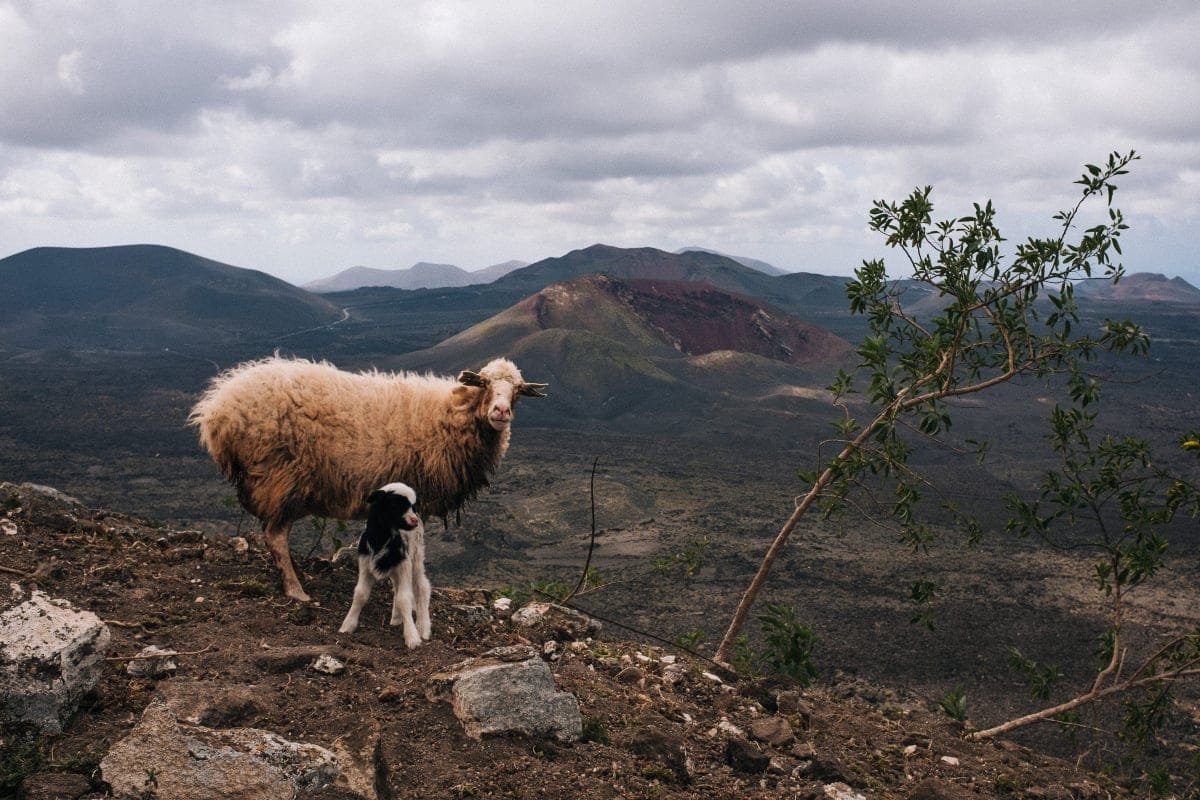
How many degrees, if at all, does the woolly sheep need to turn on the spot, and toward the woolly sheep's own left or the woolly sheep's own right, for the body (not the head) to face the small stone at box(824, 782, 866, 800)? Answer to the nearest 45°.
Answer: approximately 45° to the woolly sheep's own right

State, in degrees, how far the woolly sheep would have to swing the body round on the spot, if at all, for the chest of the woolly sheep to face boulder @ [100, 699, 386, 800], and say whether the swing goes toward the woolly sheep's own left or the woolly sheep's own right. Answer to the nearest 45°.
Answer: approximately 90° to the woolly sheep's own right

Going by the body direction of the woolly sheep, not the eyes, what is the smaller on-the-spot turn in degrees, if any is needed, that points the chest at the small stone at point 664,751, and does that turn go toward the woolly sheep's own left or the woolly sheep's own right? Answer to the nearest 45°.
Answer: approximately 45° to the woolly sheep's own right

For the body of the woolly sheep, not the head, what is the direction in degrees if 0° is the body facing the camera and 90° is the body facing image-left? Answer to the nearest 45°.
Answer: approximately 270°

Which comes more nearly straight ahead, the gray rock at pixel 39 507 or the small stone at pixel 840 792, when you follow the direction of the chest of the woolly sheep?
the small stone

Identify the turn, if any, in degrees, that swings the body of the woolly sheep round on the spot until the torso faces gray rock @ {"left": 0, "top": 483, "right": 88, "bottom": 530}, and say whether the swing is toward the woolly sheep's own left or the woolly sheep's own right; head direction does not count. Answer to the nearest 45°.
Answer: approximately 180°

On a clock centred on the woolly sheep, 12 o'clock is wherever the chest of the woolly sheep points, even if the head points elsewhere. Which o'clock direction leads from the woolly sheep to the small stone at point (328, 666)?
The small stone is roughly at 3 o'clock from the woolly sheep.

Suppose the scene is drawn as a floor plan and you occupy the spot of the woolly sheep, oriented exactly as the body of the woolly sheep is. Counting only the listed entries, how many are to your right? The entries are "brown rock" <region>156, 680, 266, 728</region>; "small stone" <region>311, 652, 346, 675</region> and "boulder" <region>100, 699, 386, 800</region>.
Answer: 3

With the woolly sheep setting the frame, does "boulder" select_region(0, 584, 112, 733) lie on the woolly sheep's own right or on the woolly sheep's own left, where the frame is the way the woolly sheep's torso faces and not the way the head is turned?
on the woolly sheep's own right

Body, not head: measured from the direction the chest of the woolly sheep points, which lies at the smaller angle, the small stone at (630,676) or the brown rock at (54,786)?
the small stone

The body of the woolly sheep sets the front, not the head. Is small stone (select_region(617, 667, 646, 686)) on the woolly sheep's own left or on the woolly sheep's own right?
on the woolly sheep's own right
